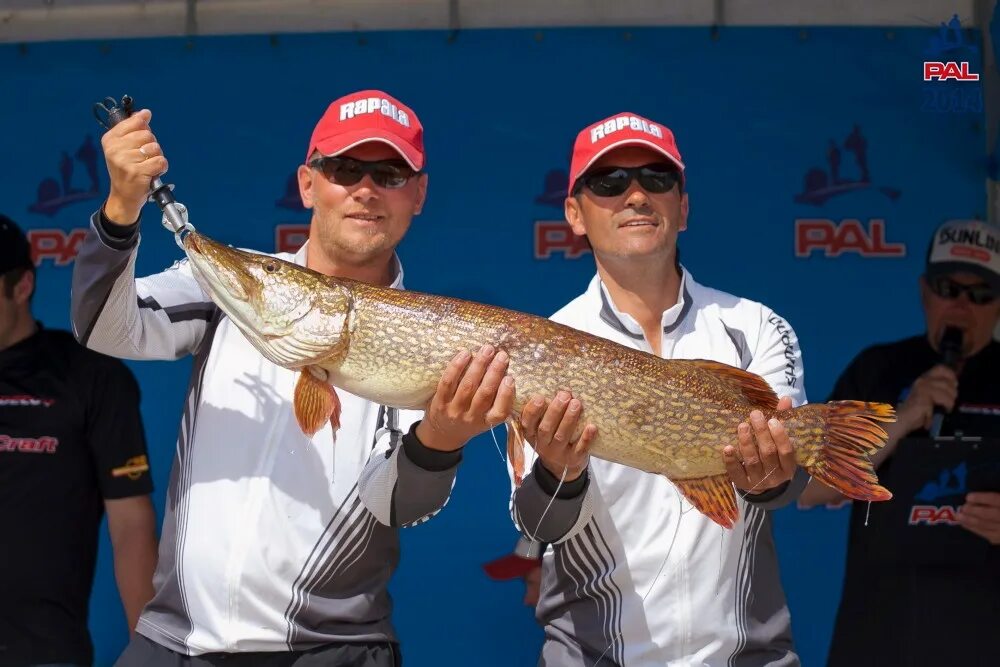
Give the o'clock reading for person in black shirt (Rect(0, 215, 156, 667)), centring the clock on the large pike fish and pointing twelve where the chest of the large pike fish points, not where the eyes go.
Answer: The person in black shirt is roughly at 1 o'clock from the large pike fish.

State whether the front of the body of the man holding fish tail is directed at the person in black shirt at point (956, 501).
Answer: no

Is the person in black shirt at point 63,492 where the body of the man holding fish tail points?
no

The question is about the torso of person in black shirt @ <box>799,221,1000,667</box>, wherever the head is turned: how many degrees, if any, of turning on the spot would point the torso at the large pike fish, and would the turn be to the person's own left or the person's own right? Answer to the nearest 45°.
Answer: approximately 45° to the person's own right

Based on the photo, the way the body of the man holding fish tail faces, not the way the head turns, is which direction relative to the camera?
toward the camera

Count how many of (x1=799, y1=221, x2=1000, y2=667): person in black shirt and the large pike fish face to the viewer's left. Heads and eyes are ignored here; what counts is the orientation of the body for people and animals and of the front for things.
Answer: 1

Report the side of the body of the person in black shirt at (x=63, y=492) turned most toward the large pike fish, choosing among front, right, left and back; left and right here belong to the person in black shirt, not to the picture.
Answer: left

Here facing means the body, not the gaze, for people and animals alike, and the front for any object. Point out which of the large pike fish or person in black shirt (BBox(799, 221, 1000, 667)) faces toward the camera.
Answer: the person in black shirt

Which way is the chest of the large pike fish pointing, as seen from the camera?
to the viewer's left

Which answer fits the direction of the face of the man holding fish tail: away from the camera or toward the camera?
toward the camera

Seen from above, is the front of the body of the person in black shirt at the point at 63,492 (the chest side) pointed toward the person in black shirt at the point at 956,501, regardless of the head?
no

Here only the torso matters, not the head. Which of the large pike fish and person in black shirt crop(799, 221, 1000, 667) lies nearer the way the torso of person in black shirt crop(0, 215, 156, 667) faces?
the large pike fish

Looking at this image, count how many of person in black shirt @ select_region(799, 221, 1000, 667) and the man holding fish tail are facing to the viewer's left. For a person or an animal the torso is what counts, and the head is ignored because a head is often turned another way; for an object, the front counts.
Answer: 0

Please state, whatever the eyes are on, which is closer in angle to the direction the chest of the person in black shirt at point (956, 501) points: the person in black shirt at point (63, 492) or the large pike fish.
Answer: the large pike fish

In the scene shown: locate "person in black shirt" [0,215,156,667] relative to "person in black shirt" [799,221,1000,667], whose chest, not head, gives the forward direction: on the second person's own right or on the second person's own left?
on the second person's own right

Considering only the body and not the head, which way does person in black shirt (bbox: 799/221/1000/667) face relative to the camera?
toward the camera

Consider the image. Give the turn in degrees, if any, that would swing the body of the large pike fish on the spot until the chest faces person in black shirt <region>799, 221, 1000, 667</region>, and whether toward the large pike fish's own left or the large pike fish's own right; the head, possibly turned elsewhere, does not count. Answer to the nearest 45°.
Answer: approximately 135° to the large pike fish's own right
